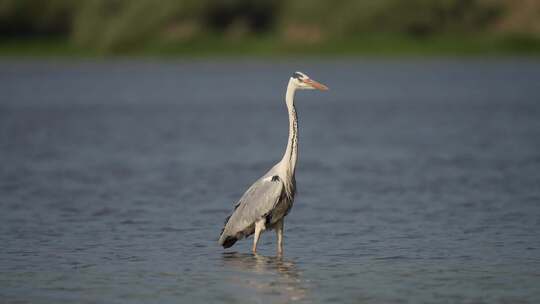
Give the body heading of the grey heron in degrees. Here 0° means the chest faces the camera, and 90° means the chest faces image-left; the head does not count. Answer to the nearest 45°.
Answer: approximately 270°
